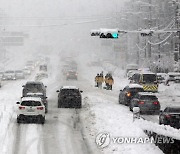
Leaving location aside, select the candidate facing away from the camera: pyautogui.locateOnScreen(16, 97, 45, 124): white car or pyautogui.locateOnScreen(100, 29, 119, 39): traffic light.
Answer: the white car

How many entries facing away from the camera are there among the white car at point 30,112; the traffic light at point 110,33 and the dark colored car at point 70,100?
2

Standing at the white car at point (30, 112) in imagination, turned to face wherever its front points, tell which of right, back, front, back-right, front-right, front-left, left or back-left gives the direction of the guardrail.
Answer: back-right

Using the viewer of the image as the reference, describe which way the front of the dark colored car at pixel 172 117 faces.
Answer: facing away from the viewer and to the left of the viewer

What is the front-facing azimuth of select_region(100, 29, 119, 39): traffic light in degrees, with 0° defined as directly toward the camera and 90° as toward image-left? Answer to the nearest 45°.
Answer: approximately 0°

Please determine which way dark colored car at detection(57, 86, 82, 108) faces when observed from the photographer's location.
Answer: facing away from the viewer

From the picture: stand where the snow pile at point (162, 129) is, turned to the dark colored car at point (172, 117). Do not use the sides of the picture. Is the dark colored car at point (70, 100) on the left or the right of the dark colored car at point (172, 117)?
left

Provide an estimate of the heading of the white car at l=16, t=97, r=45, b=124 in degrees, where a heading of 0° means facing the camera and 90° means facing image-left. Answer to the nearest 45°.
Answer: approximately 180°
